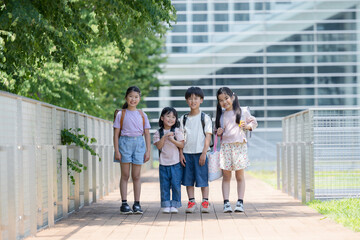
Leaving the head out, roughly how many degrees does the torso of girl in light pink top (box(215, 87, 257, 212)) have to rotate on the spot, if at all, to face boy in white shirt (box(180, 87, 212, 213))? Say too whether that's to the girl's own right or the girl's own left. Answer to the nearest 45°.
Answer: approximately 90° to the girl's own right

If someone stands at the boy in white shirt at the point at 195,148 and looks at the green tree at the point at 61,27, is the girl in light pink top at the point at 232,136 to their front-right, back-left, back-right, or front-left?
back-right

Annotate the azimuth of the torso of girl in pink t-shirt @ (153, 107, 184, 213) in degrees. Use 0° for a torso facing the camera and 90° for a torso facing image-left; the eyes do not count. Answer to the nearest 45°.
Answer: approximately 0°

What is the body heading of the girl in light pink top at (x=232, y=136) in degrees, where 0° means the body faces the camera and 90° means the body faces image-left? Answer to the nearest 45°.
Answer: approximately 0°

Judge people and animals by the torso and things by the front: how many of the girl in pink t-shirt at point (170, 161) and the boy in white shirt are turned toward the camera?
2

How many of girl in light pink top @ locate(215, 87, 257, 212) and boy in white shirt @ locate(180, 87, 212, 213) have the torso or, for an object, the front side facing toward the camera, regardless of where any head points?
2

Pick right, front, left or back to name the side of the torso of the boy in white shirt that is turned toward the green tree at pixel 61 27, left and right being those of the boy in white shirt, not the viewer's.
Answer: right

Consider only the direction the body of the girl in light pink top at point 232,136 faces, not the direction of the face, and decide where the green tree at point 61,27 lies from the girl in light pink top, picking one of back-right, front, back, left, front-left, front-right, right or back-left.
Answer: right
